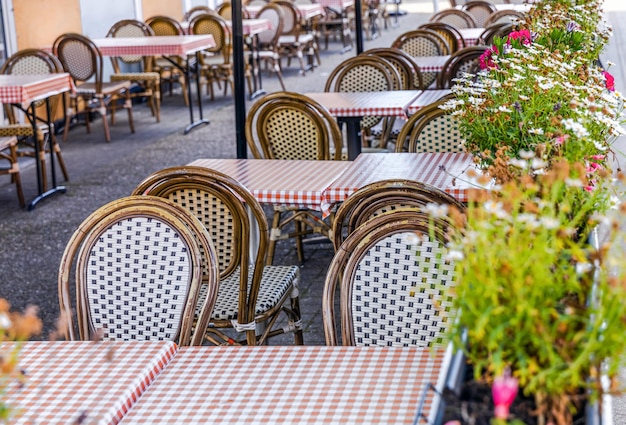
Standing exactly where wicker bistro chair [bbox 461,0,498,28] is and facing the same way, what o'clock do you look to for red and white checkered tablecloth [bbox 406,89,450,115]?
The red and white checkered tablecloth is roughly at 12 o'clock from the wicker bistro chair.

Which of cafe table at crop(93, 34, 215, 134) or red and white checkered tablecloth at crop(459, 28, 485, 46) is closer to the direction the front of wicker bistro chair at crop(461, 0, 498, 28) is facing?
the red and white checkered tablecloth

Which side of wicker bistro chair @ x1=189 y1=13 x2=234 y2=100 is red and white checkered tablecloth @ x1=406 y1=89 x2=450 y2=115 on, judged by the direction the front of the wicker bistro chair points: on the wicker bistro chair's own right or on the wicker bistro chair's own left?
on the wicker bistro chair's own left

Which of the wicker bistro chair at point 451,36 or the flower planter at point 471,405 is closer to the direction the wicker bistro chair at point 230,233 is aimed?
the wicker bistro chair

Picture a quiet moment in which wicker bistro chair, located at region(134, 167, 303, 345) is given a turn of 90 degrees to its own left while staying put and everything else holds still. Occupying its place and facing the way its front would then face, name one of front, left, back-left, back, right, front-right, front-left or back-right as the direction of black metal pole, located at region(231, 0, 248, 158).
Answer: front-right

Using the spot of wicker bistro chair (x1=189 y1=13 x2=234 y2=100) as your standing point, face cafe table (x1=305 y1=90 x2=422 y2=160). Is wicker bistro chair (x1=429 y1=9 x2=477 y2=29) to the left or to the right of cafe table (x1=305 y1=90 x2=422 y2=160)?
left

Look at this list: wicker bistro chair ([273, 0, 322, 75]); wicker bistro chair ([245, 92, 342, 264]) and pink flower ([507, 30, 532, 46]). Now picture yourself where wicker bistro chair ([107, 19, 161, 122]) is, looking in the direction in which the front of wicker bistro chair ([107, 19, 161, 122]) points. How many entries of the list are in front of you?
2

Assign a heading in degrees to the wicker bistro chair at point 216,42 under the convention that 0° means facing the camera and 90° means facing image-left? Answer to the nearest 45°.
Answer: approximately 45°

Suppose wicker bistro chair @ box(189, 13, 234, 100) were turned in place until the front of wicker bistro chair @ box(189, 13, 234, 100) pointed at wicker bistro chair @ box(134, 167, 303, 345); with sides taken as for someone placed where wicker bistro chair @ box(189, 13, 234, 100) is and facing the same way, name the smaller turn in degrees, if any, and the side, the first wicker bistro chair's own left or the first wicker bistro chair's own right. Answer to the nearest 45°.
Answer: approximately 45° to the first wicker bistro chair's own left

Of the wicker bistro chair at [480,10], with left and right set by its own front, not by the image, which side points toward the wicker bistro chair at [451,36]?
back

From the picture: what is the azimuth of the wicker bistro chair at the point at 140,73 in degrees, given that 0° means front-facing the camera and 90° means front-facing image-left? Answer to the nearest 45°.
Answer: approximately 0°
